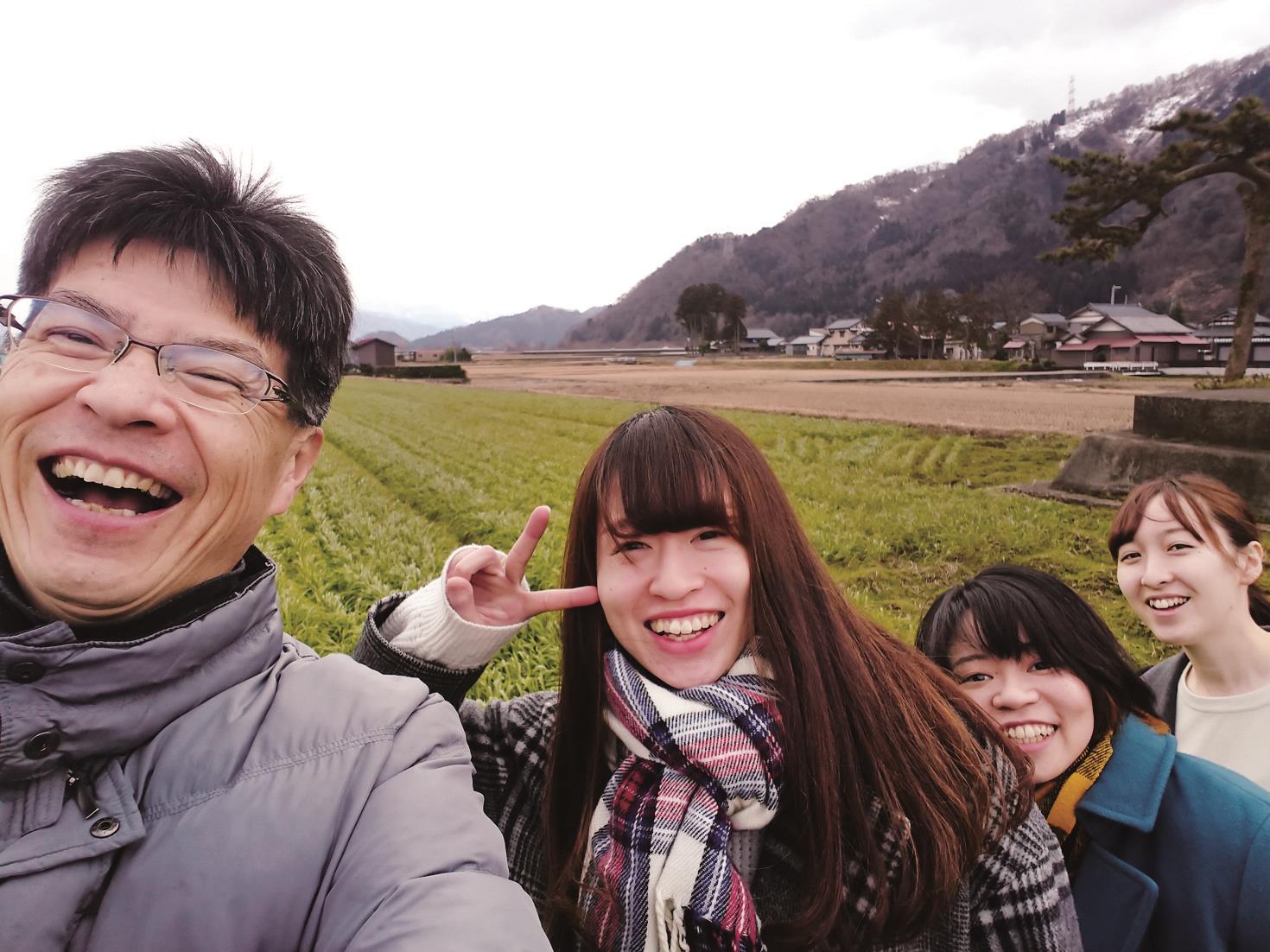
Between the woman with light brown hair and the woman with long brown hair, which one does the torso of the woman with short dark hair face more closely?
the woman with long brown hair

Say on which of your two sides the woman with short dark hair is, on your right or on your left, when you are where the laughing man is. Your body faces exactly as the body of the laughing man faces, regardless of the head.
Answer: on your left

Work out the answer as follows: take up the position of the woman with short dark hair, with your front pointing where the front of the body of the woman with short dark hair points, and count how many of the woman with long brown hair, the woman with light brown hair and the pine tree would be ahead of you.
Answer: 1

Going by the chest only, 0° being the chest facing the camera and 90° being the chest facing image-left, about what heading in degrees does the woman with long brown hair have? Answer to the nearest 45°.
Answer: approximately 0°

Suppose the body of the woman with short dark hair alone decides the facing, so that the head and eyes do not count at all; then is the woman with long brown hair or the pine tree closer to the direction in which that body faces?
the woman with long brown hair

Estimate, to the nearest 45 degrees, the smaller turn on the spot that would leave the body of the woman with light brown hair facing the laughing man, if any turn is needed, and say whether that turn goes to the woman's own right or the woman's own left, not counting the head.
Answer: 0° — they already face them

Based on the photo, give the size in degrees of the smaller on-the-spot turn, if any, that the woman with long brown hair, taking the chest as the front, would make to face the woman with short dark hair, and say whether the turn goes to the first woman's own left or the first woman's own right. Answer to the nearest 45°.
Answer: approximately 90° to the first woman's own left

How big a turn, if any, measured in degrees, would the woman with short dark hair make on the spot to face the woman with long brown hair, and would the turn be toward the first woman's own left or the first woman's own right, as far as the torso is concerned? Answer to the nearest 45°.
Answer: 0° — they already face them
